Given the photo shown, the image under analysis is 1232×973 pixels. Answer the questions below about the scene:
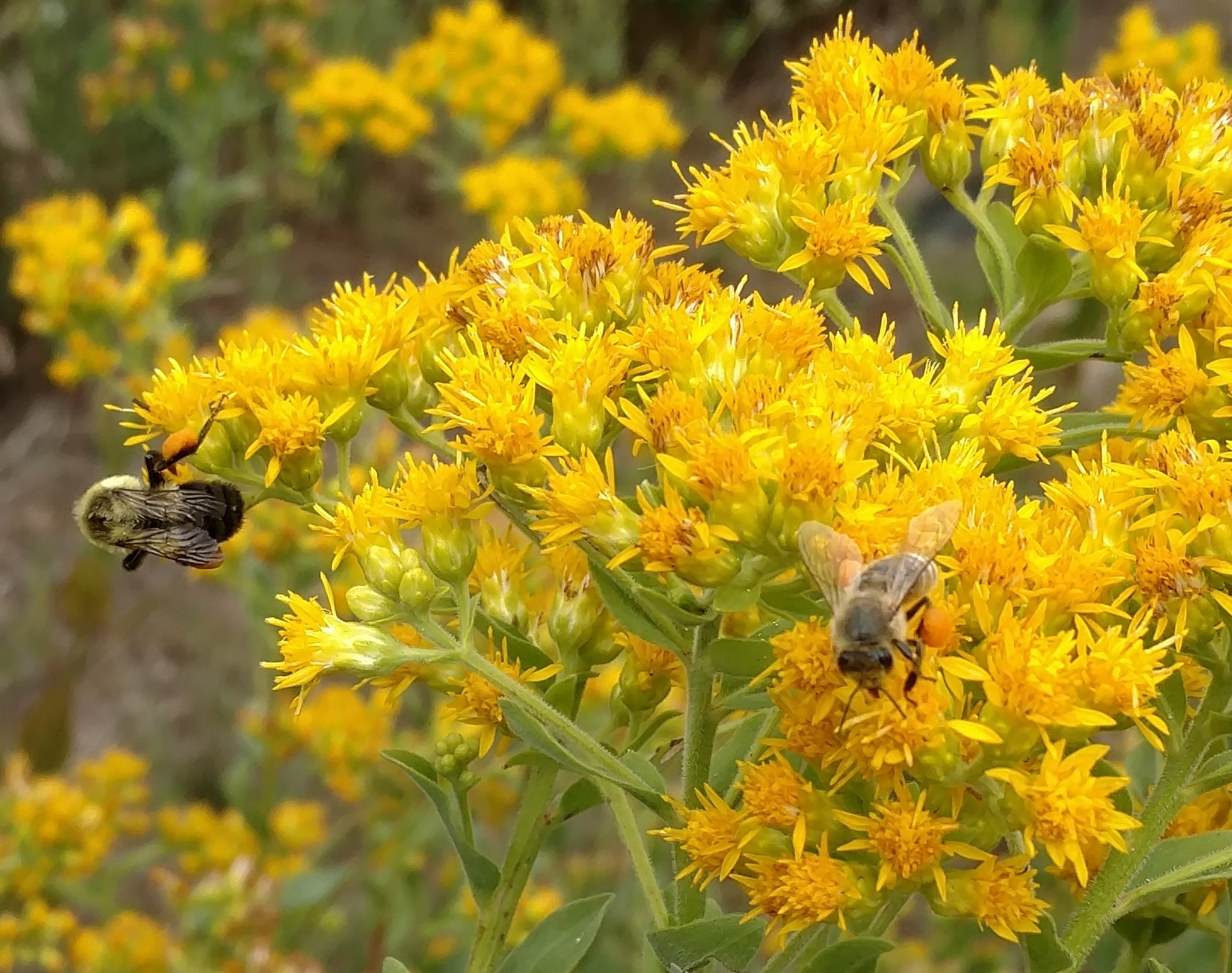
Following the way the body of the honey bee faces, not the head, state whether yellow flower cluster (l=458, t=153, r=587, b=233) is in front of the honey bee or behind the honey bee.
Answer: behind

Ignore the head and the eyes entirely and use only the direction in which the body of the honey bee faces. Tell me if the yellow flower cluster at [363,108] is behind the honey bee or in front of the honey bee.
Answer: behind

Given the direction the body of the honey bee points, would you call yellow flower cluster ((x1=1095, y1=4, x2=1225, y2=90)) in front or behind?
behind

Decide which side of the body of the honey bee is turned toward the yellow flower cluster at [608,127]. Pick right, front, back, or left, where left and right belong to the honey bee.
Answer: back

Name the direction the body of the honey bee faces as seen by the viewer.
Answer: toward the camera

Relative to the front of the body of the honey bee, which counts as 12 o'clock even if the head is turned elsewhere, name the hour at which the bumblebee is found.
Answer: The bumblebee is roughly at 4 o'clock from the honey bee.

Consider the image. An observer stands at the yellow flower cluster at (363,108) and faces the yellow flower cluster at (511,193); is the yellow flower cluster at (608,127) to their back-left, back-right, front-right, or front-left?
front-left

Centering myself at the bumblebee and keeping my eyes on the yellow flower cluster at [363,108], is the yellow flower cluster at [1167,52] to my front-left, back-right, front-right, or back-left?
front-right
